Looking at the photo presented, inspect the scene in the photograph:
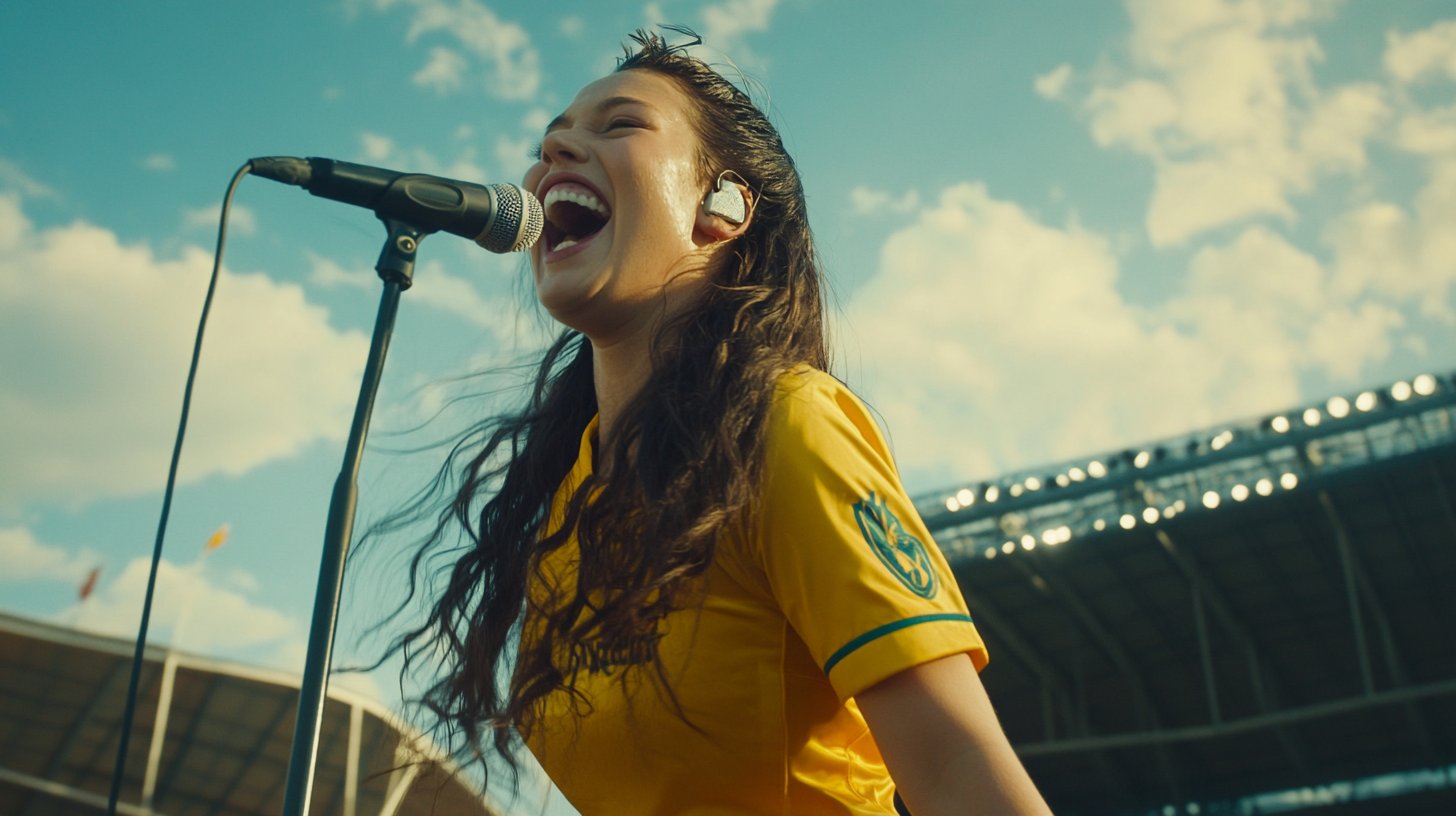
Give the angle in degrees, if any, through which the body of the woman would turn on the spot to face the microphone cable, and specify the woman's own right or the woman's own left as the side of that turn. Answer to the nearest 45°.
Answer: approximately 45° to the woman's own right

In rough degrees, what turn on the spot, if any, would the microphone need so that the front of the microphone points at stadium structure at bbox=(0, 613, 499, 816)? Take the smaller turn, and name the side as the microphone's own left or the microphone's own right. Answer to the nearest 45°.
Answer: approximately 90° to the microphone's own left

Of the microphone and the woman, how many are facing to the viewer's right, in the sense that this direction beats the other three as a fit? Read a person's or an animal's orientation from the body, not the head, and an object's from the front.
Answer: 1

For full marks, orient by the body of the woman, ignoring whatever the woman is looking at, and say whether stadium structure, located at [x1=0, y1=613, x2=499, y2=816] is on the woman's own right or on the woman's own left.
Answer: on the woman's own right

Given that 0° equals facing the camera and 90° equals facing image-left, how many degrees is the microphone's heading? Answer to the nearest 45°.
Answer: approximately 270°

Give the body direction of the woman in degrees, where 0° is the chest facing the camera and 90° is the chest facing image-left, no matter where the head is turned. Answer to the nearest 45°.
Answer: approximately 45°
